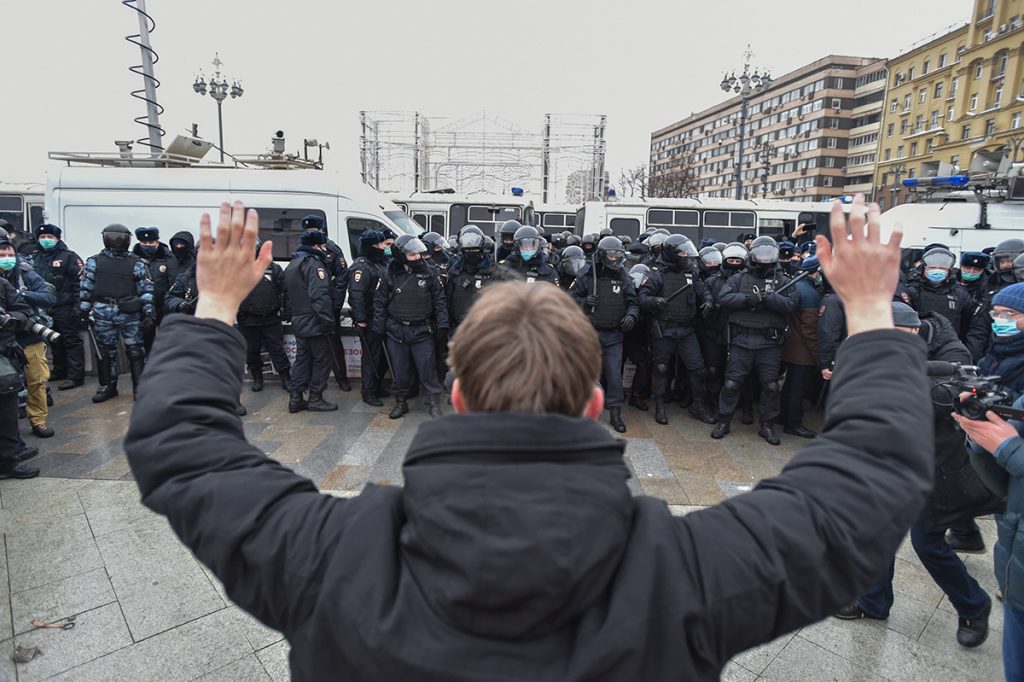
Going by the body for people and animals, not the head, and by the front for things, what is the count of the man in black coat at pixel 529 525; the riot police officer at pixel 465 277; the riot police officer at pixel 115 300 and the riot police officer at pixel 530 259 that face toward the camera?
3

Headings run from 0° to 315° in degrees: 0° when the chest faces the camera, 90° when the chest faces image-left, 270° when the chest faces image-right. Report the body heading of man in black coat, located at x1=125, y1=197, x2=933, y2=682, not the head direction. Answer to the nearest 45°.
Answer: approximately 180°

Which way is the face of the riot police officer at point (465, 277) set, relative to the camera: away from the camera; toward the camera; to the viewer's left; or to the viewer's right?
toward the camera

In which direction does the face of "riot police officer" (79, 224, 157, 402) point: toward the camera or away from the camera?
toward the camera

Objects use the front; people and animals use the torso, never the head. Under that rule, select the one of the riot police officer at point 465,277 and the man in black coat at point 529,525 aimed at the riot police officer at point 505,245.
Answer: the man in black coat

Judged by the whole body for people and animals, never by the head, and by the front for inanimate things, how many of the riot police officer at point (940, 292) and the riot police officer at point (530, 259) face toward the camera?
2

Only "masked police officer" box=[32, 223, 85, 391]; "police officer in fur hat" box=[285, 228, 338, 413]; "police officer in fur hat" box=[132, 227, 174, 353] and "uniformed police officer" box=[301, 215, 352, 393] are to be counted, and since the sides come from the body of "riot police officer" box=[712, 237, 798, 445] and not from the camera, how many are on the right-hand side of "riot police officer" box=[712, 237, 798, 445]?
4

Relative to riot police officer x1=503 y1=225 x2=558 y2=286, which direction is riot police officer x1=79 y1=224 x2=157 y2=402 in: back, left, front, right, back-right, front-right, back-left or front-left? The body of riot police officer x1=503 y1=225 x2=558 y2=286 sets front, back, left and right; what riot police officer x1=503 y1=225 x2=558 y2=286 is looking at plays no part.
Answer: right

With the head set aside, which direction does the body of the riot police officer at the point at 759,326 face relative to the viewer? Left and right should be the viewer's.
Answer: facing the viewer

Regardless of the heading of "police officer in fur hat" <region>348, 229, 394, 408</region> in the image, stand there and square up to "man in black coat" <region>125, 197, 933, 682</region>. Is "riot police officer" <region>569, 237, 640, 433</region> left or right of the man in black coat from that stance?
left

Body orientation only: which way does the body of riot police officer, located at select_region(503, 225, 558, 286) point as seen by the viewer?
toward the camera

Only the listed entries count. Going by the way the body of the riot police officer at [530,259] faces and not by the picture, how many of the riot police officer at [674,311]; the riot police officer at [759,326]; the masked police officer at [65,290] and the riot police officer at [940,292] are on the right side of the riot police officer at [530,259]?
1

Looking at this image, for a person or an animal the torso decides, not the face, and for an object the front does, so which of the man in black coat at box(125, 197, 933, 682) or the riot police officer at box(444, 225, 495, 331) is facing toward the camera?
the riot police officer

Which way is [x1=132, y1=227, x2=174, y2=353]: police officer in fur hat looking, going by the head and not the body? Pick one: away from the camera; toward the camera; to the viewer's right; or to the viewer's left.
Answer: toward the camera

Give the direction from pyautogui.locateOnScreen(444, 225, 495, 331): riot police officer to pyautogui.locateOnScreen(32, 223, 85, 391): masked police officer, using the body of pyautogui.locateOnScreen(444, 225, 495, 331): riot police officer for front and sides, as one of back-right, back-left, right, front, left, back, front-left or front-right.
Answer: right

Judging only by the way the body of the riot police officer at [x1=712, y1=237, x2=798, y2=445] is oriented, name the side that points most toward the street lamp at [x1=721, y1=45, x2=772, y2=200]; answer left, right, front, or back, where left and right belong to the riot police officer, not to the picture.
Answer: back

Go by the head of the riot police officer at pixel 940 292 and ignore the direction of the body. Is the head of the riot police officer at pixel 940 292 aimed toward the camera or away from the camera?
toward the camera
